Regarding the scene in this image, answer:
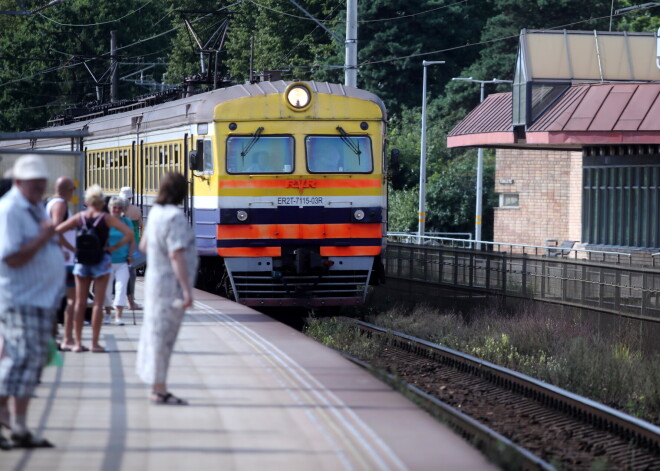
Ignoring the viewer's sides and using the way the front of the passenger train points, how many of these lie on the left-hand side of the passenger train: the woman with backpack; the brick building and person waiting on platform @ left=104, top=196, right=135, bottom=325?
1

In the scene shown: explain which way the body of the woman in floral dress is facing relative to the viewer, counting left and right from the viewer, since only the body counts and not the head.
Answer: facing away from the viewer and to the right of the viewer

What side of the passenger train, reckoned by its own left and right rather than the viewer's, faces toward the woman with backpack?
front

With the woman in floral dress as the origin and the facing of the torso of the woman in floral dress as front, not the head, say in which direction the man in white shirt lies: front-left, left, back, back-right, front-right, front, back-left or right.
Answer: back

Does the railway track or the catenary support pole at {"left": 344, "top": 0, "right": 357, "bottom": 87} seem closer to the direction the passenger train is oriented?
the railway track

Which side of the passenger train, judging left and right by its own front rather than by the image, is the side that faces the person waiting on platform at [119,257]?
front

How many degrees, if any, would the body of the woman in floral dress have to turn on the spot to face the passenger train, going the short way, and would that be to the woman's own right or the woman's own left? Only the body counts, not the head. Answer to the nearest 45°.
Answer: approximately 45° to the woman's own left

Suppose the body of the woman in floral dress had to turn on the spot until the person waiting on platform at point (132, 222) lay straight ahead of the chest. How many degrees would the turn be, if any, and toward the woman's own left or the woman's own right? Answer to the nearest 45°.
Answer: approximately 45° to the woman's own left
